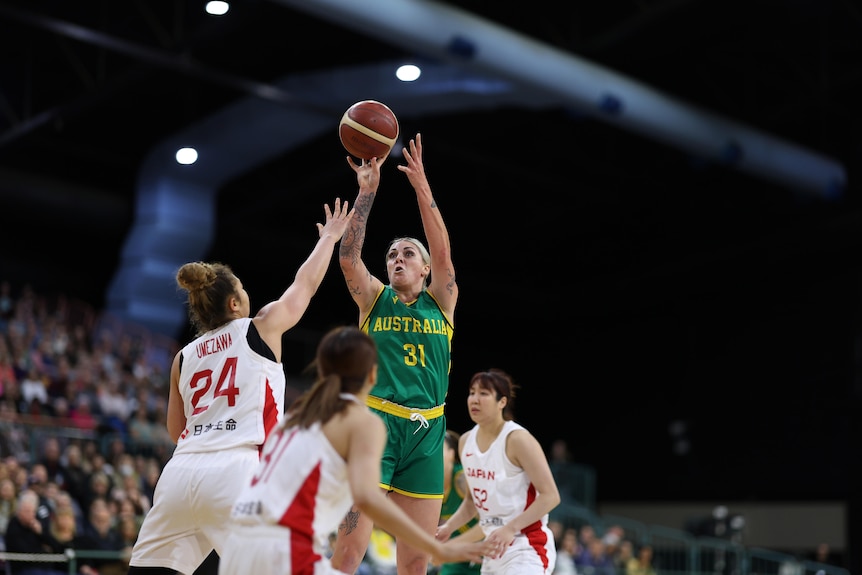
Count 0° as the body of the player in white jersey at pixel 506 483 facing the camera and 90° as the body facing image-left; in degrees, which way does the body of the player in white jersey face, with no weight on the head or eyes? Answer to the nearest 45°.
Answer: approximately 45°

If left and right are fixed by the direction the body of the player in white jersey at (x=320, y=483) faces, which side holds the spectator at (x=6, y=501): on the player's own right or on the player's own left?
on the player's own left

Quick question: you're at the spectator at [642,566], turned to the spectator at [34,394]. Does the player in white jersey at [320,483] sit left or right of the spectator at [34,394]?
left

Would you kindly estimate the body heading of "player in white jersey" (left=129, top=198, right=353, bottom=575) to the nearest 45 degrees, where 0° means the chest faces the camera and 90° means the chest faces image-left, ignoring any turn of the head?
approximately 225°

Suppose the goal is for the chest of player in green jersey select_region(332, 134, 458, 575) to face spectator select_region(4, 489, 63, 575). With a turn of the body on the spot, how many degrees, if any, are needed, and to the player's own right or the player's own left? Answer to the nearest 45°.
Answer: approximately 135° to the player's own right

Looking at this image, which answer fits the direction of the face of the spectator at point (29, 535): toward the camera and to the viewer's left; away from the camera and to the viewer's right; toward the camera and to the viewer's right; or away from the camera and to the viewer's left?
toward the camera and to the viewer's right

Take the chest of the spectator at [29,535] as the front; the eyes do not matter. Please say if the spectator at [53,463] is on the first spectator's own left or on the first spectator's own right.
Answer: on the first spectator's own left

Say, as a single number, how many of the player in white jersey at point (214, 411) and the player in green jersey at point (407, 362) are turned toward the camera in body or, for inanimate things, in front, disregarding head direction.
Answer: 1

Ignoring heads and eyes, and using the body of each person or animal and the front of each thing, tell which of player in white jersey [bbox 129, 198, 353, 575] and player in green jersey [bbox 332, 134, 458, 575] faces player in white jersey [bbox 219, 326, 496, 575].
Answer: the player in green jersey

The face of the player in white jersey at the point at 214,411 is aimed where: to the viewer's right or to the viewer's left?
to the viewer's right

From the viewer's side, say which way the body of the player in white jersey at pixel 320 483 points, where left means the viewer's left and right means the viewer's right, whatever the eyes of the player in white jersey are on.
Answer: facing away from the viewer and to the right of the viewer
